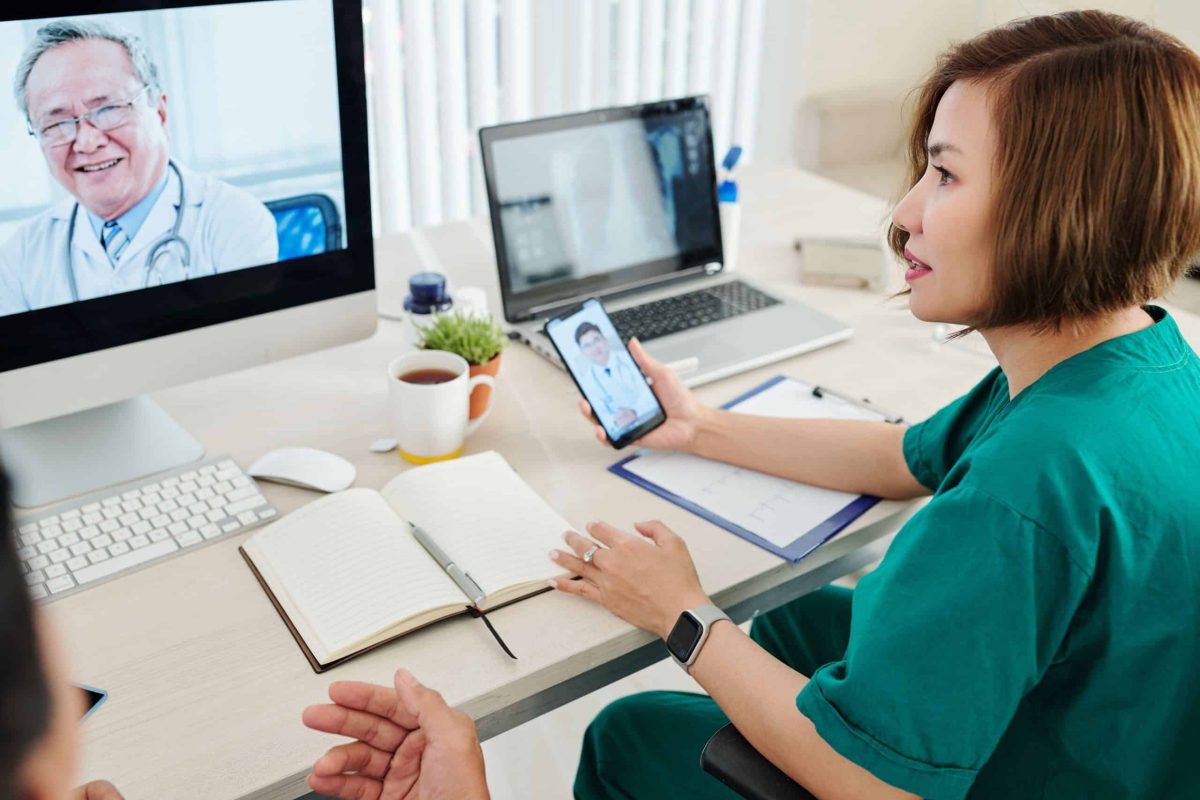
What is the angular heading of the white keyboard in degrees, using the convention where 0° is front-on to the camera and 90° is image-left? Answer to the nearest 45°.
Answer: approximately 315°

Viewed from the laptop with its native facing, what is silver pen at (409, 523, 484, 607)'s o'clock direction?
The silver pen is roughly at 2 o'clock from the laptop.

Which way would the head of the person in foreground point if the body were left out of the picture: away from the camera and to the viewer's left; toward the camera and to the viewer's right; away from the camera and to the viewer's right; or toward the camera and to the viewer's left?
away from the camera and to the viewer's right

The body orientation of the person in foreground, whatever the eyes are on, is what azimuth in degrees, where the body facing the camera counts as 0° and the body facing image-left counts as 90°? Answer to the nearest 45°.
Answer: approximately 225°

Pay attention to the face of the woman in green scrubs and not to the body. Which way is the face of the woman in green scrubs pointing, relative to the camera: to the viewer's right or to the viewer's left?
to the viewer's left
